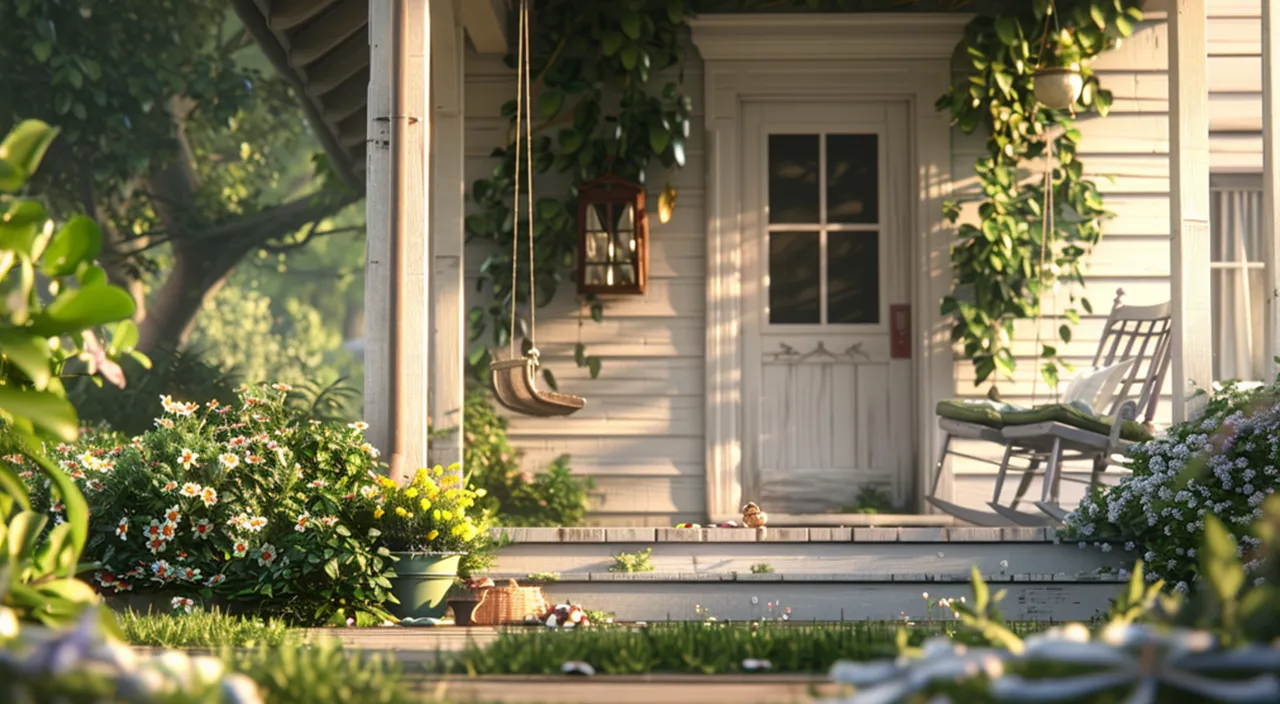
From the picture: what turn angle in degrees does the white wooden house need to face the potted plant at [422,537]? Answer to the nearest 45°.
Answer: approximately 45° to its right

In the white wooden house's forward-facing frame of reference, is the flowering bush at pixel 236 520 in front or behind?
in front

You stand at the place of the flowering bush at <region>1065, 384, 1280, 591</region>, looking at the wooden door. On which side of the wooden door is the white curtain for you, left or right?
right

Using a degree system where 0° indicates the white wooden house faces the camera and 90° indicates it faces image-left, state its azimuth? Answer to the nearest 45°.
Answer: approximately 0°

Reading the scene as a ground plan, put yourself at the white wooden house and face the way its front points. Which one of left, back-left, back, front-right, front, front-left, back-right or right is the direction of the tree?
back-right

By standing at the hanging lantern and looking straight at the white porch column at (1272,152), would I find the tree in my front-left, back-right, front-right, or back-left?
back-left
